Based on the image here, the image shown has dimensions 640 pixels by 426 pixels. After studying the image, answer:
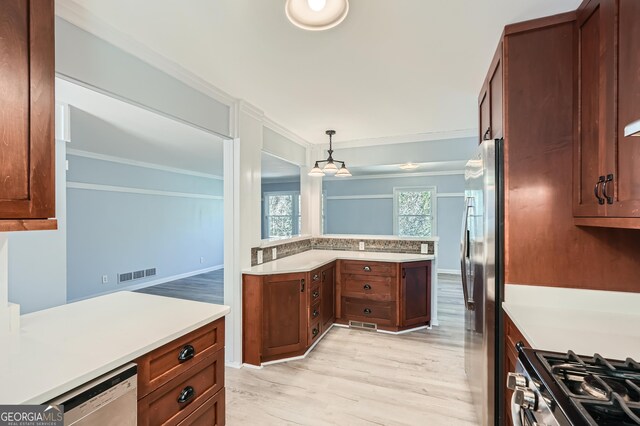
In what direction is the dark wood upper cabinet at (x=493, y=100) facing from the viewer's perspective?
to the viewer's left

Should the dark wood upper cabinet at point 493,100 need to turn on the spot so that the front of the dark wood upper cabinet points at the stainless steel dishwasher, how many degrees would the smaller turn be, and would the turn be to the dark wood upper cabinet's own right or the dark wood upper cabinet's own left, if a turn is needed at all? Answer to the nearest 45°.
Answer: approximately 45° to the dark wood upper cabinet's own left

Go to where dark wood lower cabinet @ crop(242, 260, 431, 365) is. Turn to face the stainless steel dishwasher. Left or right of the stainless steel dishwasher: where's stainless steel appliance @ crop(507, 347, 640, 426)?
left

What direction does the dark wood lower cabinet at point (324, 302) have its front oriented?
toward the camera

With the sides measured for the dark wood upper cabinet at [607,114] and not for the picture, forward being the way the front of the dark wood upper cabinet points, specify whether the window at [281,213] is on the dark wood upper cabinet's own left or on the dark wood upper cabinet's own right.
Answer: on the dark wood upper cabinet's own right

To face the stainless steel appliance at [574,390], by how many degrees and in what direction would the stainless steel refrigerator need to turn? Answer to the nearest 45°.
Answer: approximately 90° to its left

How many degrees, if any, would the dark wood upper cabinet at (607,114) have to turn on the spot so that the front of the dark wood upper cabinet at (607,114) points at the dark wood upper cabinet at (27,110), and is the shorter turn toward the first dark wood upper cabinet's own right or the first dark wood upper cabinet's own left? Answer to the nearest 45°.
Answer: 0° — it already faces it

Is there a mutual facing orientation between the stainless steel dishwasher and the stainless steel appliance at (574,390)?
yes

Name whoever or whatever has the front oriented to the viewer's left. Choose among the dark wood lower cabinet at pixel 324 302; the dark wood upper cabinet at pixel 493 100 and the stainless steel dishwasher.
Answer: the dark wood upper cabinet

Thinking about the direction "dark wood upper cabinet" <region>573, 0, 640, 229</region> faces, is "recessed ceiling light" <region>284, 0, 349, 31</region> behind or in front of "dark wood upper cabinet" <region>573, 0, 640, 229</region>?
in front

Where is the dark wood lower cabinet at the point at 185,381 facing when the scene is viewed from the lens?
facing the viewer and to the right of the viewer

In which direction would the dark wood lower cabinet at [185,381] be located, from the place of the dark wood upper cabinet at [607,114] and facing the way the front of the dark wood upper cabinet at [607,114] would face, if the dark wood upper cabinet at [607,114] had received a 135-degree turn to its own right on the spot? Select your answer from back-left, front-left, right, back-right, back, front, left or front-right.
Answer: back-left

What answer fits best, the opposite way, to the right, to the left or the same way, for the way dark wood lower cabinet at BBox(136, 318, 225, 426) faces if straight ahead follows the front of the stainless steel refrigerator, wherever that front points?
the opposite way

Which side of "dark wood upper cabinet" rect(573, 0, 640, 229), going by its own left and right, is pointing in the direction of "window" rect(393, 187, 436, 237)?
right
